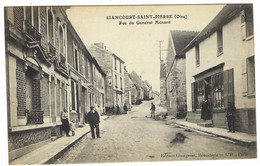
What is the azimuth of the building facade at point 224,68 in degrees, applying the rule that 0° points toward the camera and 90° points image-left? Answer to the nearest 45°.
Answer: approximately 45°

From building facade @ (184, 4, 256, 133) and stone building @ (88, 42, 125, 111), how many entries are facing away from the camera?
0

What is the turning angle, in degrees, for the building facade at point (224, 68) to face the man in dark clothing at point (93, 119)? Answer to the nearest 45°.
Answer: approximately 45° to its right

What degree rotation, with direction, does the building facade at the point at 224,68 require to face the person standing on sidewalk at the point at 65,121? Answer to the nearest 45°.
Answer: approximately 45° to its right

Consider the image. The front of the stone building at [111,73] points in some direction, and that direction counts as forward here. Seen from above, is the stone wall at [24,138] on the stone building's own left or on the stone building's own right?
on the stone building's own right

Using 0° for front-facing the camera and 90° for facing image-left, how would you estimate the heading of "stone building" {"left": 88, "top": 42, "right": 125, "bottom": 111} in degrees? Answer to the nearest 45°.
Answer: approximately 315°
